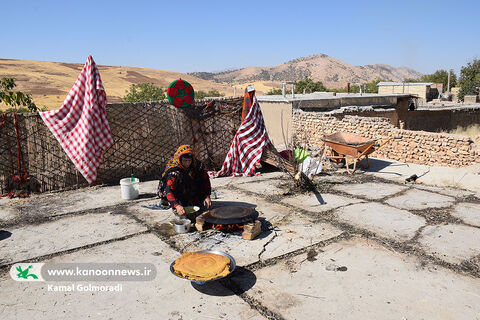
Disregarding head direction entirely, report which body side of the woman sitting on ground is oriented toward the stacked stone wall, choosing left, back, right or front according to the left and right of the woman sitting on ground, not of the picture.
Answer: left

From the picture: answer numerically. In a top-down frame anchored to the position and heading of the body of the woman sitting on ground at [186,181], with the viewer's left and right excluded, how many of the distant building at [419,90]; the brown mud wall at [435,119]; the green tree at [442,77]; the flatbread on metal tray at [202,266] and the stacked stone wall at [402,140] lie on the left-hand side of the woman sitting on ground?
4

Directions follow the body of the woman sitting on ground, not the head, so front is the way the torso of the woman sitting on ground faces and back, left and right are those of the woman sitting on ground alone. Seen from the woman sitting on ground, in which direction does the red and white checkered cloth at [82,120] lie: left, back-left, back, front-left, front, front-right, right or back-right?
back

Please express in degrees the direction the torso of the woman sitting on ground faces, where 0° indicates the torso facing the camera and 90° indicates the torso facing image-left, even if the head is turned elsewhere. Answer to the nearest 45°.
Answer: approximately 315°

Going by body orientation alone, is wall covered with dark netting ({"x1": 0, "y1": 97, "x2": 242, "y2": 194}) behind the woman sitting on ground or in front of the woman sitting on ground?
behind

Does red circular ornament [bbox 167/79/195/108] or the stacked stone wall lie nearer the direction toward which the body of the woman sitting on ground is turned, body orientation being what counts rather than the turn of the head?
the stacked stone wall

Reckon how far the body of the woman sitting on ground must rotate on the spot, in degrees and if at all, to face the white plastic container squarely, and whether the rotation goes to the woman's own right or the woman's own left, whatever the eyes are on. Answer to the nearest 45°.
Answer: approximately 180°

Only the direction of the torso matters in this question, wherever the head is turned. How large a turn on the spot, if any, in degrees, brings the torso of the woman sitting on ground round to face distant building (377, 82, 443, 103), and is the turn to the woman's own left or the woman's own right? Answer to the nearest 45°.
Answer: approximately 90° to the woman's own left

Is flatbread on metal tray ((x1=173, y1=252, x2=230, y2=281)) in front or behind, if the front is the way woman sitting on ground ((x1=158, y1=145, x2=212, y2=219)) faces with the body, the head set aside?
in front

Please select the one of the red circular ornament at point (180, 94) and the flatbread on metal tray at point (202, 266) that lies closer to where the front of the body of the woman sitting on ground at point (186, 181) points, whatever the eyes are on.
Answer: the flatbread on metal tray

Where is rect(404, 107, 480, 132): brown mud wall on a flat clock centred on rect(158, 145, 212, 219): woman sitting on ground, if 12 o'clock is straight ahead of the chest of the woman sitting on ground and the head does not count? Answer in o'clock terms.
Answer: The brown mud wall is roughly at 9 o'clock from the woman sitting on ground.
